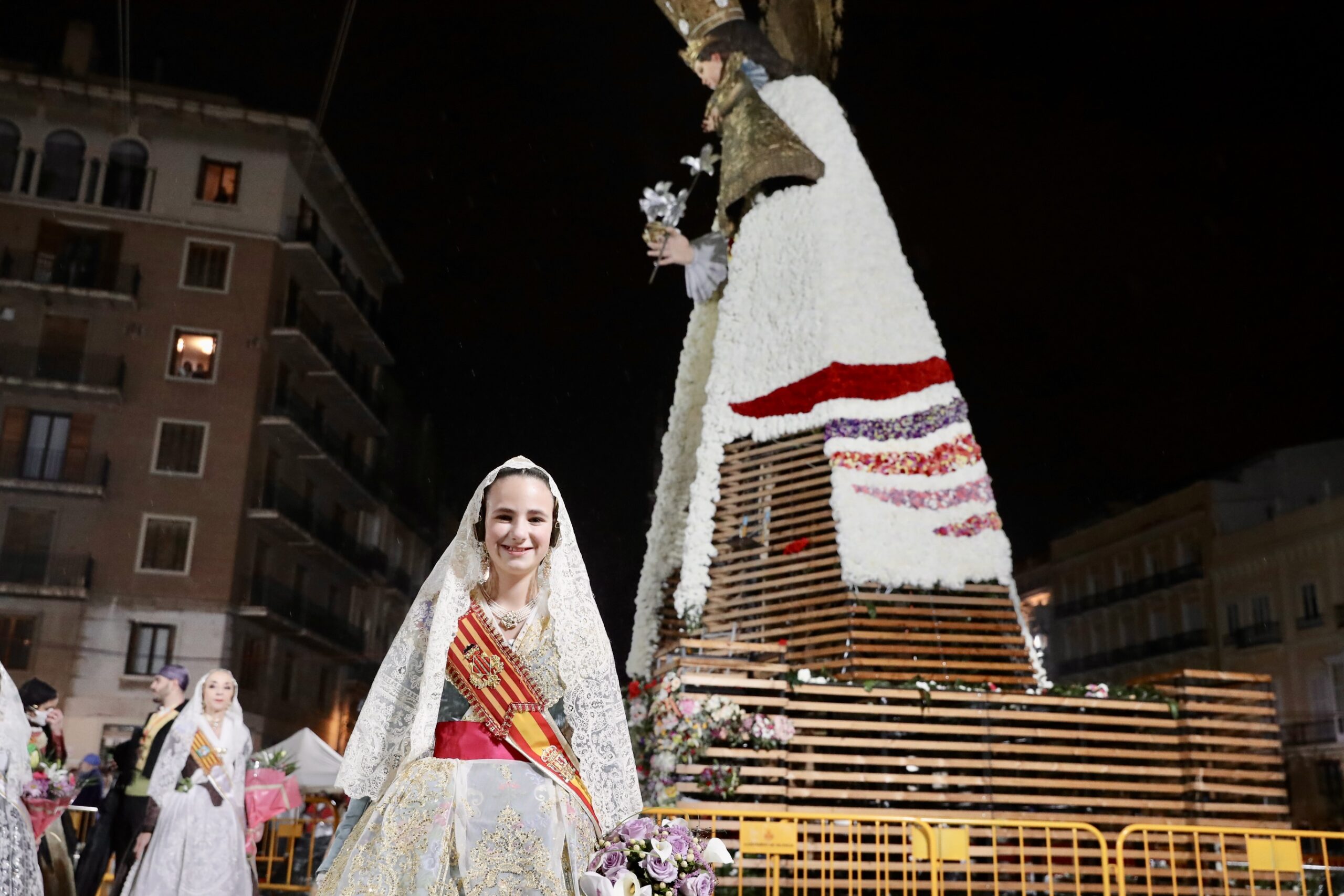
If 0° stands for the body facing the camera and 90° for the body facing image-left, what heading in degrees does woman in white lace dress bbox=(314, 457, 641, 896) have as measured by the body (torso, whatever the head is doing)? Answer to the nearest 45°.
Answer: approximately 0°

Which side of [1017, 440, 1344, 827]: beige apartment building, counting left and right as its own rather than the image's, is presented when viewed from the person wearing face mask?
front

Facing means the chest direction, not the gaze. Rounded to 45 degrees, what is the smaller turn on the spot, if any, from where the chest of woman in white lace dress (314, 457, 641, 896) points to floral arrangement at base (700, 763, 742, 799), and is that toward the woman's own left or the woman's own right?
approximately 180°

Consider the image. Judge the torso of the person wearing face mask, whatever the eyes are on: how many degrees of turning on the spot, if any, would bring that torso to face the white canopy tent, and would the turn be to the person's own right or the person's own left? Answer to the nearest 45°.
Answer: approximately 135° to the person's own left

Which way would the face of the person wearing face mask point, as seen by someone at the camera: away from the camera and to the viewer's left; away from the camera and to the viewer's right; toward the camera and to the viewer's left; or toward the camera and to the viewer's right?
toward the camera and to the viewer's right

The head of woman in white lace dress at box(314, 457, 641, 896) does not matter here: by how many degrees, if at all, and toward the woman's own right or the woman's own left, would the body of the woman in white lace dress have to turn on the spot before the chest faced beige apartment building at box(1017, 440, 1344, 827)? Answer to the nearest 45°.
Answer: approximately 135° to the woman's own left

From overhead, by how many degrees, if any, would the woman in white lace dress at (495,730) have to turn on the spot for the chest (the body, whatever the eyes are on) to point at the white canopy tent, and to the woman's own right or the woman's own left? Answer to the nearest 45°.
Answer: approximately 180°

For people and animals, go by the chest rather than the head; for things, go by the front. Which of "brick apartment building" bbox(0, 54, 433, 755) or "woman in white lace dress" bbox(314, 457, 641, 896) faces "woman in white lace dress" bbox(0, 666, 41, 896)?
the brick apartment building
